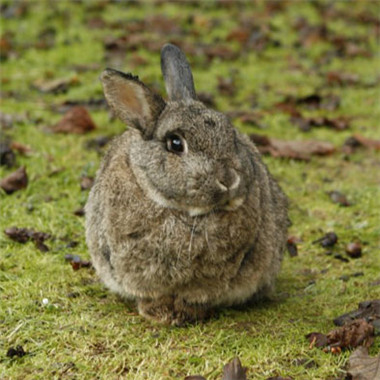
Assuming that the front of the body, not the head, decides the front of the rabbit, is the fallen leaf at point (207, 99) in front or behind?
behind

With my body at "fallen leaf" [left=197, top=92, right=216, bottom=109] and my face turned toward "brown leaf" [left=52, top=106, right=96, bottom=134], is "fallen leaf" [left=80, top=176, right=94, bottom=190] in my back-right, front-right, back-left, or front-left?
front-left

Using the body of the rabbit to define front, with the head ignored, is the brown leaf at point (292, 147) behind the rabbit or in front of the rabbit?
behind

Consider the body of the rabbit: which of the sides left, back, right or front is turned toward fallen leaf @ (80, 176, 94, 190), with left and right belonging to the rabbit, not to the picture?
back

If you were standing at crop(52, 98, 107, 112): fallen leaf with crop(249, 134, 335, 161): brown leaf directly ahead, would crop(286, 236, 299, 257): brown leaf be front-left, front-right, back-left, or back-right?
front-right

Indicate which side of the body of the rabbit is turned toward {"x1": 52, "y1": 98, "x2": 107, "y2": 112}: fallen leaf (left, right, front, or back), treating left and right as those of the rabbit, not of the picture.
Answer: back

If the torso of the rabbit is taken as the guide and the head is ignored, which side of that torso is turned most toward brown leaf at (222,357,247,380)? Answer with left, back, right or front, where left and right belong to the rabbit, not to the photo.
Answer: front

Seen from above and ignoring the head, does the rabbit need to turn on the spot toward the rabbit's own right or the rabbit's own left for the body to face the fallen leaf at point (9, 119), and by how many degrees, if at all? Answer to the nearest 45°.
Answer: approximately 135° to the rabbit's own right

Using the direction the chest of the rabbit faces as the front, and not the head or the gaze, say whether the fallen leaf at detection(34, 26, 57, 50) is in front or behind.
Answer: behind

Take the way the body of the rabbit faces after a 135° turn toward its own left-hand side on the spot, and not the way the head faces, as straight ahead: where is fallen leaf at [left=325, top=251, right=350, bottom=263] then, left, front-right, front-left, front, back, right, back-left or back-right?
front

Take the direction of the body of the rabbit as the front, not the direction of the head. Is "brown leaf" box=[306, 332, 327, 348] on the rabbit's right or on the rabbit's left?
on the rabbit's left

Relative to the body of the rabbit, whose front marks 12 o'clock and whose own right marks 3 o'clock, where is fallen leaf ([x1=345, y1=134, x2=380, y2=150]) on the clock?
The fallen leaf is roughly at 7 o'clock from the rabbit.

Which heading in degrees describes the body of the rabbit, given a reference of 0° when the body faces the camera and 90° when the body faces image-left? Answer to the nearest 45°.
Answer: approximately 0°

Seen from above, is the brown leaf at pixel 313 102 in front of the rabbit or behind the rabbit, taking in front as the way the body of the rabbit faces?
behind

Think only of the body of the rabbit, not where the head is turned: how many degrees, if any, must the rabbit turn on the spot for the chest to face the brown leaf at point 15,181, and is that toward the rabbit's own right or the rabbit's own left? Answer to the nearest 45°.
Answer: approximately 135° to the rabbit's own right

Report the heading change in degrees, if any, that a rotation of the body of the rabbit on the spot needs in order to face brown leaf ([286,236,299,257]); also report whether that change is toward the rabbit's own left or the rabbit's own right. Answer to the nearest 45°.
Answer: approximately 135° to the rabbit's own left

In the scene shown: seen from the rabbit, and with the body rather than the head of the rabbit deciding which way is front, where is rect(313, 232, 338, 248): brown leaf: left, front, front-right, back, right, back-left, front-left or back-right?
back-left
